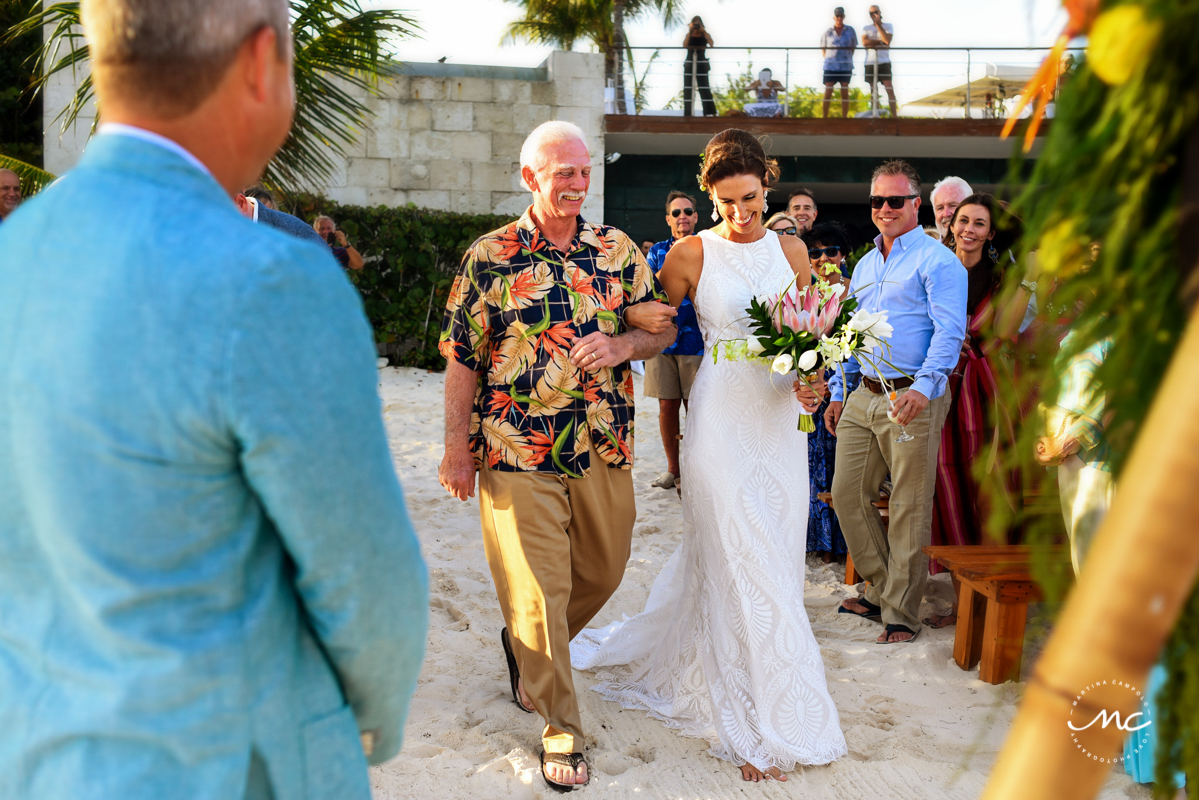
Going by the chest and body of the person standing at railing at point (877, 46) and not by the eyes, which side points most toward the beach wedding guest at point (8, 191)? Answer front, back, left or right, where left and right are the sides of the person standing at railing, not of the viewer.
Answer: front

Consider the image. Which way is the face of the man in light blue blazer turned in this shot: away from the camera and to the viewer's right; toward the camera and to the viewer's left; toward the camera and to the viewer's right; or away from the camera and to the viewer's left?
away from the camera and to the viewer's right

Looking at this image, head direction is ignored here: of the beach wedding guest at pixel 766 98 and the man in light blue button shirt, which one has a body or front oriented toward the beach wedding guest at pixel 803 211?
the beach wedding guest at pixel 766 98

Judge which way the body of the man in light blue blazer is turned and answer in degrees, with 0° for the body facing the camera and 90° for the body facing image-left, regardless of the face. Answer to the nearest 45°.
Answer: approximately 225°

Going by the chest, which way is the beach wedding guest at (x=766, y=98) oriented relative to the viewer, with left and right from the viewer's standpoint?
facing the viewer

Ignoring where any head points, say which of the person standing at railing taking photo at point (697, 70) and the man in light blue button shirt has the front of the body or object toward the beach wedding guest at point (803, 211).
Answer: the person standing at railing taking photo

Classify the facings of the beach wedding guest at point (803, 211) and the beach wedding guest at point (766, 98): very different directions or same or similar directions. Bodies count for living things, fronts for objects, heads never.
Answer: same or similar directions

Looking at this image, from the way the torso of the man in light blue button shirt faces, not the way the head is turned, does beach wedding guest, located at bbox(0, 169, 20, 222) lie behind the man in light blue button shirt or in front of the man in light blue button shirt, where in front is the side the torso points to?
in front

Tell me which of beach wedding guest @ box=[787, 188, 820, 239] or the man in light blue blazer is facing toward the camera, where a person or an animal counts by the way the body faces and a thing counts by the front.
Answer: the beach wedding guest

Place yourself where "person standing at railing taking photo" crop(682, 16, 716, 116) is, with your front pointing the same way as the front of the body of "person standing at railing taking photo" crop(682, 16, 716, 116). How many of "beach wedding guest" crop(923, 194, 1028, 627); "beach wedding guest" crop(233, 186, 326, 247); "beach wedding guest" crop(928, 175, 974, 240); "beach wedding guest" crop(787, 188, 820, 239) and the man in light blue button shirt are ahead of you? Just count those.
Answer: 5

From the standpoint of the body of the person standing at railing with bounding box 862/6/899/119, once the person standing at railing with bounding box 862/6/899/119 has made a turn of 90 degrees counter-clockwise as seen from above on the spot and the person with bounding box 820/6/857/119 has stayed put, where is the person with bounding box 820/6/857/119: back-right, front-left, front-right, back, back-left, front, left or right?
back

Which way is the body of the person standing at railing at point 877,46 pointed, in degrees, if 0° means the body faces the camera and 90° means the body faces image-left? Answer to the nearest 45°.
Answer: approximately 0°

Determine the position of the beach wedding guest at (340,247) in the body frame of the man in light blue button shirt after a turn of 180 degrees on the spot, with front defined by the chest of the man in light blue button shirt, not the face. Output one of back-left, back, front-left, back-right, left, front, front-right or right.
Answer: left

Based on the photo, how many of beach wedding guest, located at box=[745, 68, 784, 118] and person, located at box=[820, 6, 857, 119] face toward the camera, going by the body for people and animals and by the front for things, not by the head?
2

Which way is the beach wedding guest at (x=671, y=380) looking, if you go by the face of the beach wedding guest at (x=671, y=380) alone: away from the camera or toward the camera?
toward the camera

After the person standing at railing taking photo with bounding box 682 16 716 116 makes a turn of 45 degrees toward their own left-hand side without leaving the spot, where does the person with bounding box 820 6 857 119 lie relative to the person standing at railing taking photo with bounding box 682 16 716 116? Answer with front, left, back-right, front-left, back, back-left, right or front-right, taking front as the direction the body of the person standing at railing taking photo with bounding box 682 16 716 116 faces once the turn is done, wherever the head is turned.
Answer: front-left

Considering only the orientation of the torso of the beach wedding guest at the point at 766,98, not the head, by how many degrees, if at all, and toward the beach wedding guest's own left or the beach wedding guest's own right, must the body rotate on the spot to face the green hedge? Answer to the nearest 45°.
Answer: approximately 45° to the beach wedding guest's own right

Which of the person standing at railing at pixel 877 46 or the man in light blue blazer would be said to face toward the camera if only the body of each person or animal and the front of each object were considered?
the person standing at railing

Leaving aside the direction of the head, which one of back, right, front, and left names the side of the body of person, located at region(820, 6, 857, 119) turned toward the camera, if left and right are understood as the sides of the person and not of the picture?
front

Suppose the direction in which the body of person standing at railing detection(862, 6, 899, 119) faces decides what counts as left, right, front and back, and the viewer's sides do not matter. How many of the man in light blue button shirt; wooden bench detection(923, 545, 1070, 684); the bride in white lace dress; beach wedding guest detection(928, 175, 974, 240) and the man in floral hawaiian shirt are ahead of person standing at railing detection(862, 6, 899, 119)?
5
